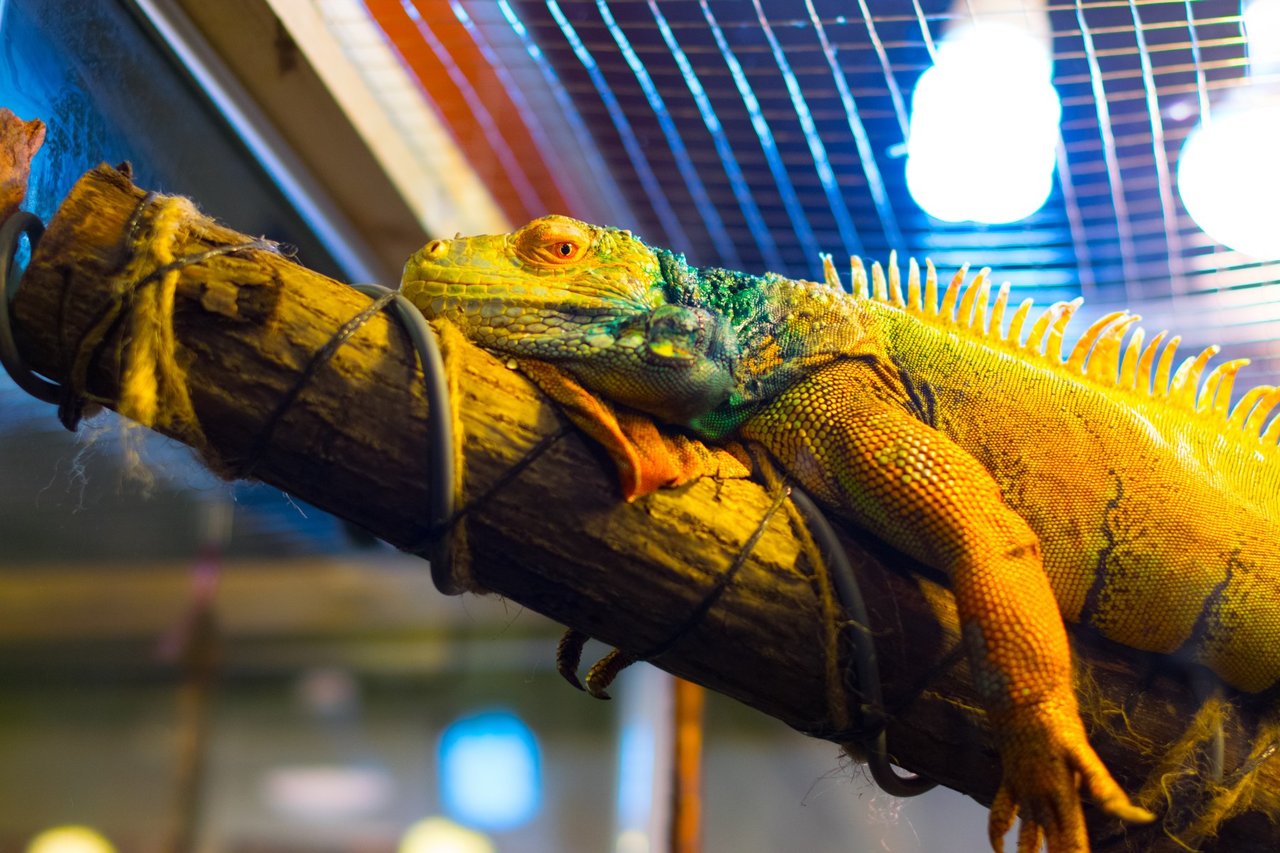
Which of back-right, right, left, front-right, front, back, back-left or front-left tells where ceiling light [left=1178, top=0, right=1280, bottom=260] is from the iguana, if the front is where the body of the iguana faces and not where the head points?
back-right

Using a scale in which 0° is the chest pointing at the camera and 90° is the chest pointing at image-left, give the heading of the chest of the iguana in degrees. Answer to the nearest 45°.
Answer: approximately 90°

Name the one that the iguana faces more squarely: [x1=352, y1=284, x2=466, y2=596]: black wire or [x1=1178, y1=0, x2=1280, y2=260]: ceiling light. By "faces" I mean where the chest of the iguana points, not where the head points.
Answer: the black wire
